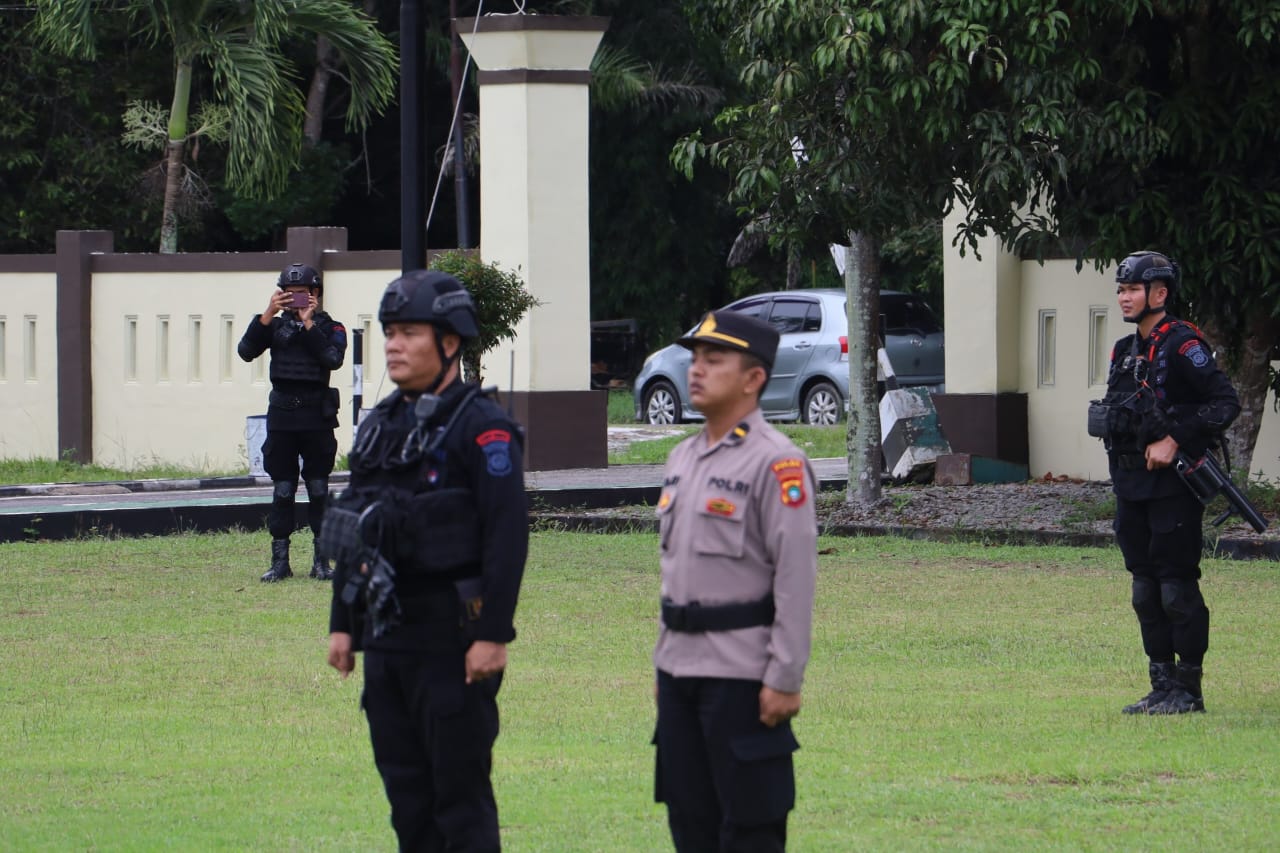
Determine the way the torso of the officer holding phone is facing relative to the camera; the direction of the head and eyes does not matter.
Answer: toward the camera

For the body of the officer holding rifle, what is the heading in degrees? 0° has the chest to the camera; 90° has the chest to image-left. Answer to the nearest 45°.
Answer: approximately 45°

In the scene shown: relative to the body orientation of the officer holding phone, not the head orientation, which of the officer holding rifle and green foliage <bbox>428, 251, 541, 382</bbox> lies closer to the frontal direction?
the officer holding rifle

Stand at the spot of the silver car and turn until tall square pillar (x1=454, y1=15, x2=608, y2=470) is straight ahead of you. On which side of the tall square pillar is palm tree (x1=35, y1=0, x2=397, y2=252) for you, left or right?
right

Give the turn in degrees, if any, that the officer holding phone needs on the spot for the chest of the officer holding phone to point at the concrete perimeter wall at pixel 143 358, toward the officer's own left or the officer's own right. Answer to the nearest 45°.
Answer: approximately 180°

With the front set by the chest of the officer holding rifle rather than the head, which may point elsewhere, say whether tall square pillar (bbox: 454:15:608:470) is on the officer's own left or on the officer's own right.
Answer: on the officer's own right

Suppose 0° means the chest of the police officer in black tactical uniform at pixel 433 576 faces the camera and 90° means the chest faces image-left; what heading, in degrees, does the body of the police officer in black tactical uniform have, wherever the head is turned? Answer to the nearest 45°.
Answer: approximately 45°

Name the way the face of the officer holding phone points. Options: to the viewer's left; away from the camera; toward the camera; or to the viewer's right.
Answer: toward the camera

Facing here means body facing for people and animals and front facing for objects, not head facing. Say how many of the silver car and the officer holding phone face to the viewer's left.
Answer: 1

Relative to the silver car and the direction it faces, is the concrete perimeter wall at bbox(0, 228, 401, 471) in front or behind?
in front

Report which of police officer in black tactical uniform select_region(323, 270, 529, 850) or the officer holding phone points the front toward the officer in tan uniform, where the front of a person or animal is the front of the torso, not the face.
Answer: the officer holding phone

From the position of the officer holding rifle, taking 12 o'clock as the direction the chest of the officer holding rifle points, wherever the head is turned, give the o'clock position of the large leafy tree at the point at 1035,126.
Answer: The large leafy tree is roughly at 4 o'clock from the officer holding rifle.

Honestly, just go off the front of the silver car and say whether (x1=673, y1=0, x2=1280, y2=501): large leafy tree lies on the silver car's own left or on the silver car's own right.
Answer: on the silver car's own left

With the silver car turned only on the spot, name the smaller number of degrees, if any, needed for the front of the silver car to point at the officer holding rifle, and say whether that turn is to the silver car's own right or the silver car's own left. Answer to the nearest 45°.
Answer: approximately 90° to the silver car's own left
